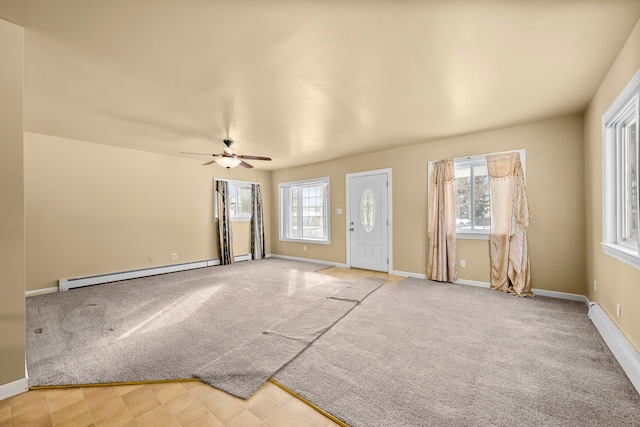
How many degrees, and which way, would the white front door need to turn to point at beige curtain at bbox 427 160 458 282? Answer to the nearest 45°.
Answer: approximately 90° to its left

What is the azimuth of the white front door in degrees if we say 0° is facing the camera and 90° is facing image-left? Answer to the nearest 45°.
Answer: approximately 45°

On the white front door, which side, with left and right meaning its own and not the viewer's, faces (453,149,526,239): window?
left

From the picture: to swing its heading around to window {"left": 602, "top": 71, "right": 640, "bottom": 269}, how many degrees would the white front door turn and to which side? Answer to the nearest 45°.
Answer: approximately 90° to its left

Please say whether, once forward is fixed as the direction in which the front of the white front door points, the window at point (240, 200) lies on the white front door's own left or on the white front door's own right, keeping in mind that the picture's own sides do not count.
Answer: on the white front door's own right

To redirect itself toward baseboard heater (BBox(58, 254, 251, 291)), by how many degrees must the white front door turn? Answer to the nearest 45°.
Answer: approximately 45° to its right

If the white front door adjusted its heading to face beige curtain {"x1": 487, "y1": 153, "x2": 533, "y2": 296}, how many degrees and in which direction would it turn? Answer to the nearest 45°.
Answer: approximately 90° to its left

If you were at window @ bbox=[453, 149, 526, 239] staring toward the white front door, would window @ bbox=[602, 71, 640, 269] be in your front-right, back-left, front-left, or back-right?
back-left

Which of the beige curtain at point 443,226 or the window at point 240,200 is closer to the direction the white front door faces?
the window

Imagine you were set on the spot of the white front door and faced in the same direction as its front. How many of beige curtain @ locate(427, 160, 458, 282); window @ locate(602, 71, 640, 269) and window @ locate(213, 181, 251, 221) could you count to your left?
2
